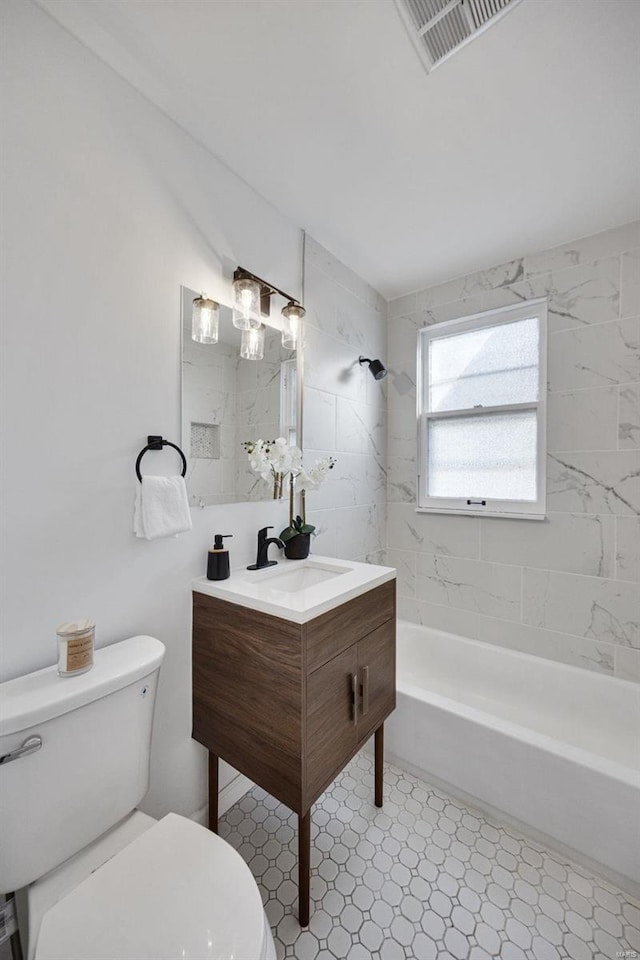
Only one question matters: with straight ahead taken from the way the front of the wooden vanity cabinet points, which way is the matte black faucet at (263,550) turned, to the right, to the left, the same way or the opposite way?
the same way

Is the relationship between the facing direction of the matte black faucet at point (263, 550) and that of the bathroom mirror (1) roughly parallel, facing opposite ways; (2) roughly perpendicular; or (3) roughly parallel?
roughly parallel

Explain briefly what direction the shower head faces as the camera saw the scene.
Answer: facing the viewer and to the right of the viewer

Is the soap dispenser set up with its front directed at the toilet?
no

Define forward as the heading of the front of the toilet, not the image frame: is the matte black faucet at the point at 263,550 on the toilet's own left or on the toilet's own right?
on the toilet's own left

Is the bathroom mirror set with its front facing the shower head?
no

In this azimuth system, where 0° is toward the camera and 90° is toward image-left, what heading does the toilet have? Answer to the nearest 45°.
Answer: approximately 315°

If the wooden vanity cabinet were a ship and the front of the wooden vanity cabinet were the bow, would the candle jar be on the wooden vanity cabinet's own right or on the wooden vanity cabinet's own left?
on the wooden vanity cabinet's own right

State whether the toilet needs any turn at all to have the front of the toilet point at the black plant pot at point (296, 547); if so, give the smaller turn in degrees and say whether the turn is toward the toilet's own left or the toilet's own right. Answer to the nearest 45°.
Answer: approximately 90° to the toilet's own left

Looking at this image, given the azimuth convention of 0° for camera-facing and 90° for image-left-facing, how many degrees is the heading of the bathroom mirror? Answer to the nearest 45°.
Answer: approximately 315°

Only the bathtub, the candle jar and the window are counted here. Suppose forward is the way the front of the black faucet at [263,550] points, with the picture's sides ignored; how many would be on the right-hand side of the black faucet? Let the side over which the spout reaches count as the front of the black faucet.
1

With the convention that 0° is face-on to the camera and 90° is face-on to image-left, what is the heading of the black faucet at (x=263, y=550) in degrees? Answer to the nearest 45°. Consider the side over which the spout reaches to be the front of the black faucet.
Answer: approximately 315°

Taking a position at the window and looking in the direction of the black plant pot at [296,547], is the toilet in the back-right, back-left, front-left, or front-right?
front-left

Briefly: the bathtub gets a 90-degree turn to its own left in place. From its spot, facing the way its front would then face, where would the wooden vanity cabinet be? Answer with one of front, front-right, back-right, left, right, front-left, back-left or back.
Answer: right
